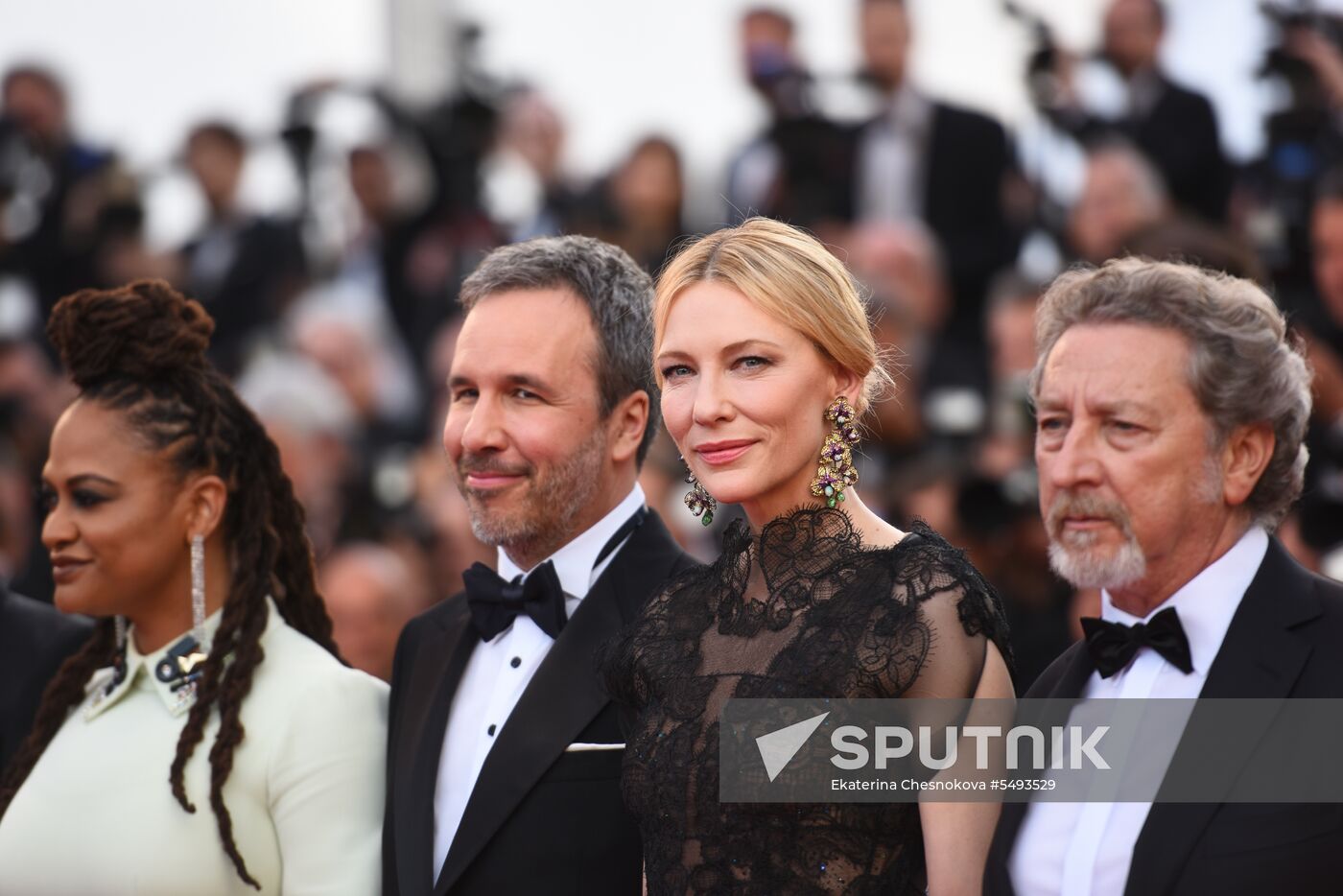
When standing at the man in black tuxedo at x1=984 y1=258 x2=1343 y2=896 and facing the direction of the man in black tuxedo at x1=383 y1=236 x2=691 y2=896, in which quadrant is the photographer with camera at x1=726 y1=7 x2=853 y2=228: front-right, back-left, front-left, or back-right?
front-right

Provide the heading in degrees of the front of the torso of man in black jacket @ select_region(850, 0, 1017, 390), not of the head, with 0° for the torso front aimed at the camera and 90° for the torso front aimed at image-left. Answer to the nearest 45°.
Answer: approximately 45°

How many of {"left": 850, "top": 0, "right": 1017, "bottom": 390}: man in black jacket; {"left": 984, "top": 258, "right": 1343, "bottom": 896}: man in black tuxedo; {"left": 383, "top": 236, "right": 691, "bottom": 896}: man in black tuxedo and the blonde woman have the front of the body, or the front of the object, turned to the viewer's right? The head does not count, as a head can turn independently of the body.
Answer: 0

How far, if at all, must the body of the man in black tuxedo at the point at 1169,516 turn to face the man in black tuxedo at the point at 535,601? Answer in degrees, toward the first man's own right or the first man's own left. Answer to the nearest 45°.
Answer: approximately 45° to the first man's own right

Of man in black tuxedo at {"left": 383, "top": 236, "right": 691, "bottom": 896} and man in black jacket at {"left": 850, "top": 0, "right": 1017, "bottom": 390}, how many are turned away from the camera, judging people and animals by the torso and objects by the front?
0

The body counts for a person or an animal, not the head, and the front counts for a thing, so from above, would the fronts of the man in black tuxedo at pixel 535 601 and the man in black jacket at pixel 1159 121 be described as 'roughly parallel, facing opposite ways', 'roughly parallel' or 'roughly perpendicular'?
roughly parallel

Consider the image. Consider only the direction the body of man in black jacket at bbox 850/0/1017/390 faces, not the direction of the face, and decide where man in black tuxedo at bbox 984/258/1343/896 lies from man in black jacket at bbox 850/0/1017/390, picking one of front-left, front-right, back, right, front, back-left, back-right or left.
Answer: front-left

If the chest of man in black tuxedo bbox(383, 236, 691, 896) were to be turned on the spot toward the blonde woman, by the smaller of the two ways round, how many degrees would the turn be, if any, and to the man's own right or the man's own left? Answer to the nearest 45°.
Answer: approximately 90° to the man's own left

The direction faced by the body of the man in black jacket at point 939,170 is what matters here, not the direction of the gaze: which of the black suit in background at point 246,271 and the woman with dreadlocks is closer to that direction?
the woman with dreadlocks

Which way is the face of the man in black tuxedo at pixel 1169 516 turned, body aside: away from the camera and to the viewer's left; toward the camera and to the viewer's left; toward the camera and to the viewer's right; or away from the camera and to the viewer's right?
toward the camera and to the viewer's left

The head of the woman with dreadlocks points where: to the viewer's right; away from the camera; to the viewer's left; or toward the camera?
to the viewer's left

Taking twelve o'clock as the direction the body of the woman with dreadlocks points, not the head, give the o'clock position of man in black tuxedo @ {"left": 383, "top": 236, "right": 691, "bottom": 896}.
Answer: The man in black tuxedo is roughly at 8 o'clock from the woman with dreadlocks.

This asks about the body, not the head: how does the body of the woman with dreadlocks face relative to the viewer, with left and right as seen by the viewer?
facing the viewer and to the left of the viewer

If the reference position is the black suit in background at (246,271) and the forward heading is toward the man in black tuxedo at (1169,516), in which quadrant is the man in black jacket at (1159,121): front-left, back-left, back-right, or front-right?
front-left
